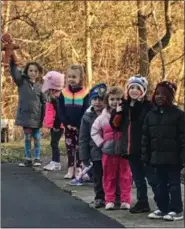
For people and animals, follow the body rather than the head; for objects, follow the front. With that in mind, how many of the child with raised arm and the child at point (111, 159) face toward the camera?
2

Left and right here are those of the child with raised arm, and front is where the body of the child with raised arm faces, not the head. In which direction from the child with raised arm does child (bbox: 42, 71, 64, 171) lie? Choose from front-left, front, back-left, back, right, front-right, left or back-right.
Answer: front-left

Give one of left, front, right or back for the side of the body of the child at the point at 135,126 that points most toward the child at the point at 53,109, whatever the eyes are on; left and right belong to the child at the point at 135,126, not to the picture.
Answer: right

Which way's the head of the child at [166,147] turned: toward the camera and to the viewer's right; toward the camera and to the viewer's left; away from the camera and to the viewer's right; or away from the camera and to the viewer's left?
toward the camera and to the viewer's left

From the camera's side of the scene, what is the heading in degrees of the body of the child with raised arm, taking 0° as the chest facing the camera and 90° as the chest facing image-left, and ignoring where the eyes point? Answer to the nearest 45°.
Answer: approximately 0°

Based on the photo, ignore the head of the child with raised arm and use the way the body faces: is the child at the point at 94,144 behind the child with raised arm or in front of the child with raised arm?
in front

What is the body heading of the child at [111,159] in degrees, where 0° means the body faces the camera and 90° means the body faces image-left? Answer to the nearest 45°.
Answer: approximately 0°

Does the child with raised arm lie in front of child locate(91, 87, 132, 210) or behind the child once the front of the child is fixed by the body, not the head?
behind
